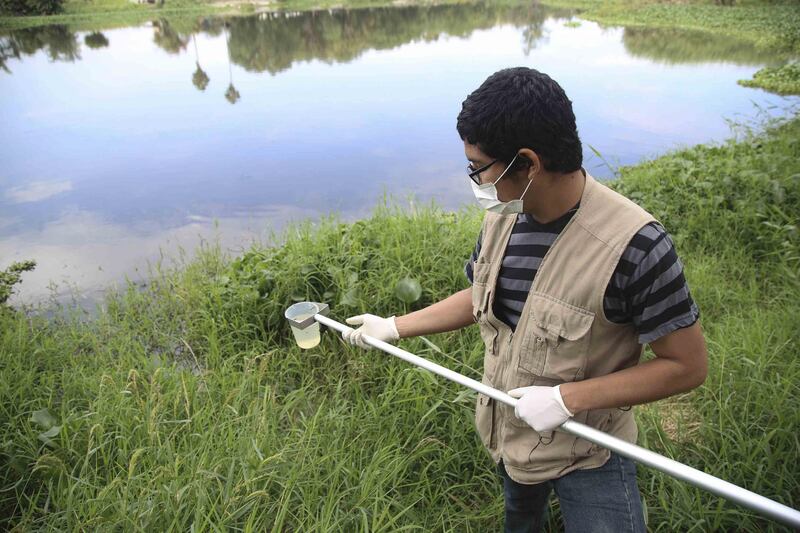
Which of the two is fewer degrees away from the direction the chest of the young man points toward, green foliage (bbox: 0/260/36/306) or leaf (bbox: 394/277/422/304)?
the green foliage

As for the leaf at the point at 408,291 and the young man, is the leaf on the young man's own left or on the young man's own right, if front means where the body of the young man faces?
on the young man's own right

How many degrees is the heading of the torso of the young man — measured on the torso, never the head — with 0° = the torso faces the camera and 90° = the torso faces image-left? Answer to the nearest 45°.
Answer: approximately 45°

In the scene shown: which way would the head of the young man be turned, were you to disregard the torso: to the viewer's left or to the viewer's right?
to the viewer's left

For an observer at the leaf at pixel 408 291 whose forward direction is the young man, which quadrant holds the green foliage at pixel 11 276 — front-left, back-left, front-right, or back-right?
back-right
